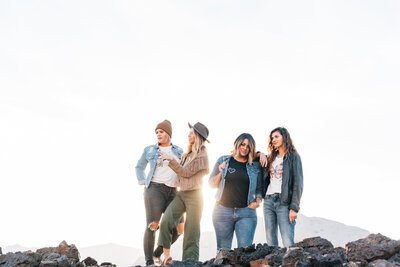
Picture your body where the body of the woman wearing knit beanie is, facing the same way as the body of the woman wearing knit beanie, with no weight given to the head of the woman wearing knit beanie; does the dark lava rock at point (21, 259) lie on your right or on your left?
on your right

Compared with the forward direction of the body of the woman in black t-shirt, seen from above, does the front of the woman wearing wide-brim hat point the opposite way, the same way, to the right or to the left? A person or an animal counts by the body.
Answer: to the right

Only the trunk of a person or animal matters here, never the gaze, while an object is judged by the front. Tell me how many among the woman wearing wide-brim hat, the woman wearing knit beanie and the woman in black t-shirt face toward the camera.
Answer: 2

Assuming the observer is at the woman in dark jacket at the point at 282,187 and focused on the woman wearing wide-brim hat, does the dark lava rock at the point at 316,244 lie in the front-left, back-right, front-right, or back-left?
back-left

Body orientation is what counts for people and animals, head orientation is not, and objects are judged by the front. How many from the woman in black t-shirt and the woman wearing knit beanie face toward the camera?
2

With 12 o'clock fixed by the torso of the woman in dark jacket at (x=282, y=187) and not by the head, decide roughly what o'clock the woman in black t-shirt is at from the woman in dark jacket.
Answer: The woman in black t-shirt is roughly at 2 o'clock from the woman in dark jacket.

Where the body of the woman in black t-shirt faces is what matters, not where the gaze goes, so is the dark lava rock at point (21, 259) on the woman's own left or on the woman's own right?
on the woman's own right

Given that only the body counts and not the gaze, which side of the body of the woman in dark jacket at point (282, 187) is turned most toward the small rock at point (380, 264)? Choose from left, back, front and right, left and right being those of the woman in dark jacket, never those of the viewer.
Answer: left

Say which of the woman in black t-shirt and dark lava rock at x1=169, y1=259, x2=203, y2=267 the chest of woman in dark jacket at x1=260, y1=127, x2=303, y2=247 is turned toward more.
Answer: the dark lava rock

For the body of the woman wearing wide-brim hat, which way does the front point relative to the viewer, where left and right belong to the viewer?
facing to the left of the viewer
